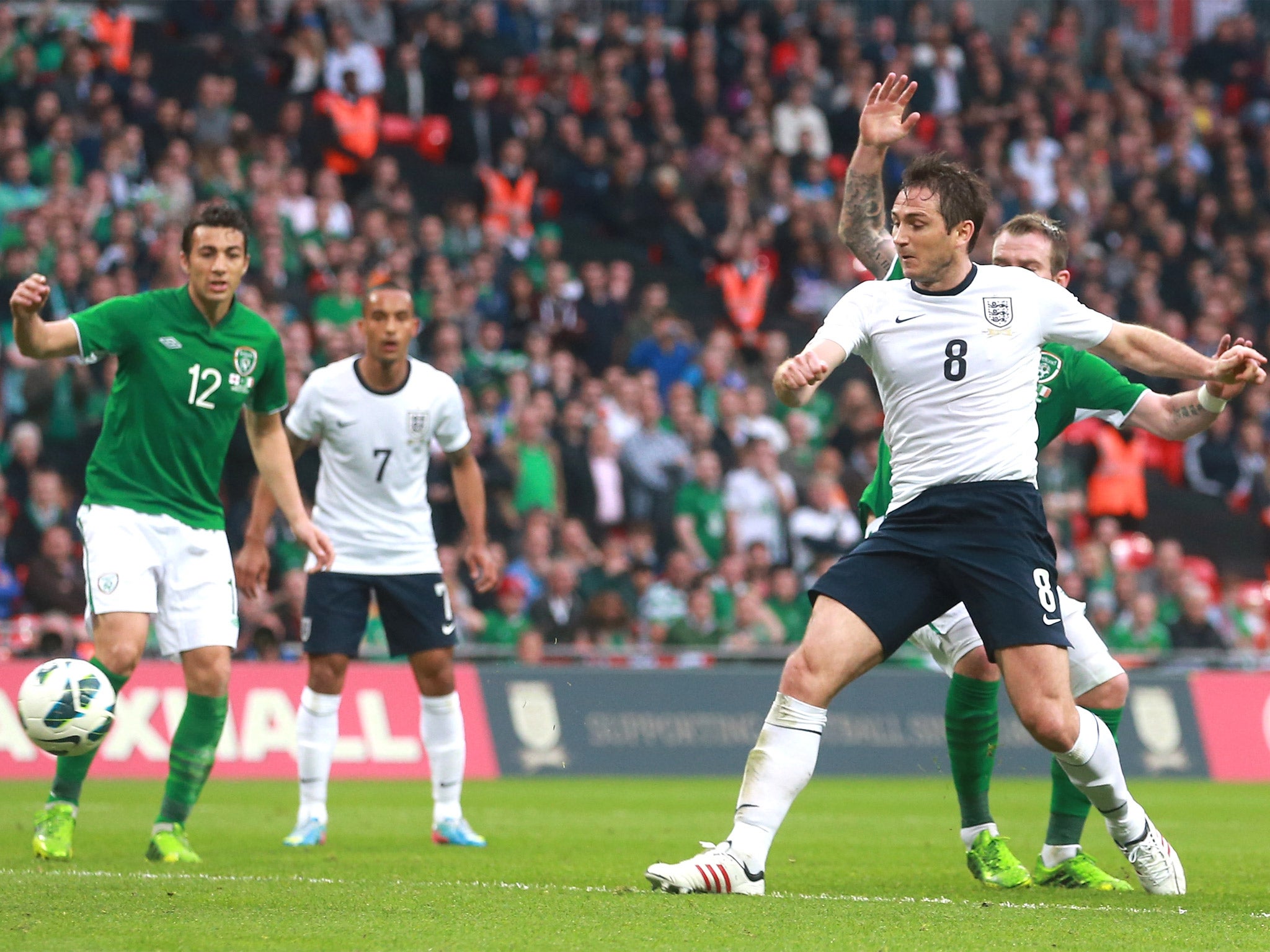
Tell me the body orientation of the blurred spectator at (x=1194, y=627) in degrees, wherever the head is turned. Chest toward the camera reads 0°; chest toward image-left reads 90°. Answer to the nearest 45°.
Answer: approximately 0°

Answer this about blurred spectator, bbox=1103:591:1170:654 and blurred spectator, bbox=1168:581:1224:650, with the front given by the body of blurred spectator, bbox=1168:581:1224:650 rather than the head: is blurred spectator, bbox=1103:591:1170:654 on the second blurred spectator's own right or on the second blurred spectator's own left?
on the second blurred spectator's own right

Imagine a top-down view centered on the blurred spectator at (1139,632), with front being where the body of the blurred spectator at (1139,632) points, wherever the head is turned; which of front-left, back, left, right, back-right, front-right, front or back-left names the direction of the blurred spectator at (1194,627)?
back-left

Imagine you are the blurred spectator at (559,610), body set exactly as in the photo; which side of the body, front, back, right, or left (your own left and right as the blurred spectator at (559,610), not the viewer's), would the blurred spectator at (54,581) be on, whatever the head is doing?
right

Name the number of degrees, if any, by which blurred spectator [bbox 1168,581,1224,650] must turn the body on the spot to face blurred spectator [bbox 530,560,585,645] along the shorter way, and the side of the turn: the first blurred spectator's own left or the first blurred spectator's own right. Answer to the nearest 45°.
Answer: approximately 45° to the first blurred spectator's own right

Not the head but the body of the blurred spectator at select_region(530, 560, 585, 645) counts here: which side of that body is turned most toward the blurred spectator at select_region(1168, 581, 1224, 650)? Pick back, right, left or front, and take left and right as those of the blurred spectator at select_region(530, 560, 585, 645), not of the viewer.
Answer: left

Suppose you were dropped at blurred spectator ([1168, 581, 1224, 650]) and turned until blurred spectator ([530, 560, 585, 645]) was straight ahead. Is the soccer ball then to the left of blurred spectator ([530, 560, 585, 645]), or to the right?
left

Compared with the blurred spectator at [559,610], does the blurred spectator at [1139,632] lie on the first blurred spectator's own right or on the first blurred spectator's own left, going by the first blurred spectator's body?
on the first blurred spectator's own left

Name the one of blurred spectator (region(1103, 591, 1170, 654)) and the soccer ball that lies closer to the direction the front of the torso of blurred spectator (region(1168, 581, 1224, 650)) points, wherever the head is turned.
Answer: the soccer ball
